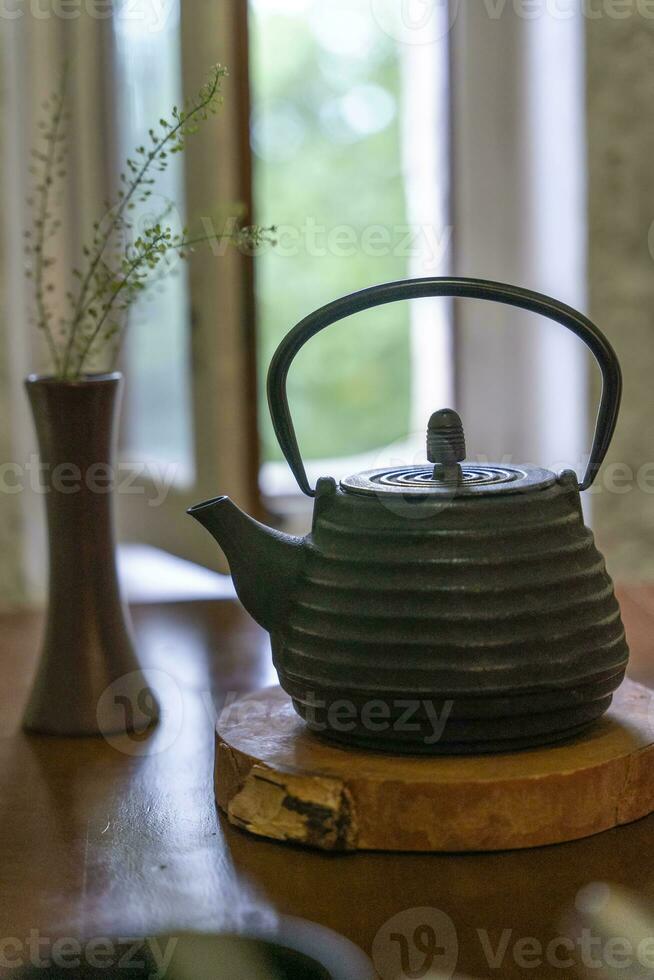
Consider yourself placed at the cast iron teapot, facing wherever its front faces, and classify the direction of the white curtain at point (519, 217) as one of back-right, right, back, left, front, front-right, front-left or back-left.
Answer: right

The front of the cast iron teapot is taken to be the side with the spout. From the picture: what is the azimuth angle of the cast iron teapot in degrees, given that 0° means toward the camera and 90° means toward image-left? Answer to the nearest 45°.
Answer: approximately 90°
